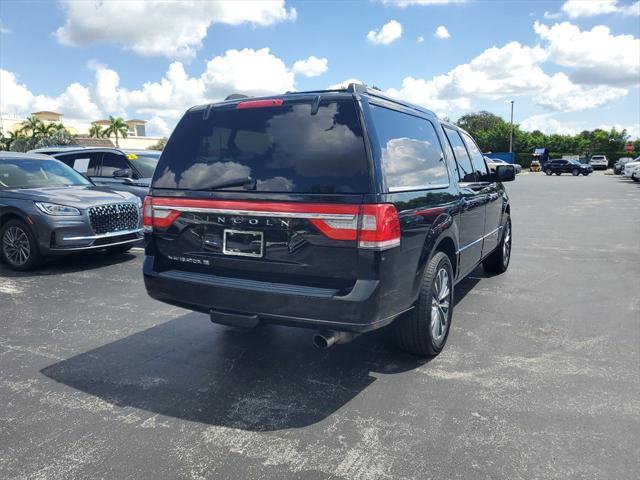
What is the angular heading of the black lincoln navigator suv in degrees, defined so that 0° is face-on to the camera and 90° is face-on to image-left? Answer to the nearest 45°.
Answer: approximately 225°
